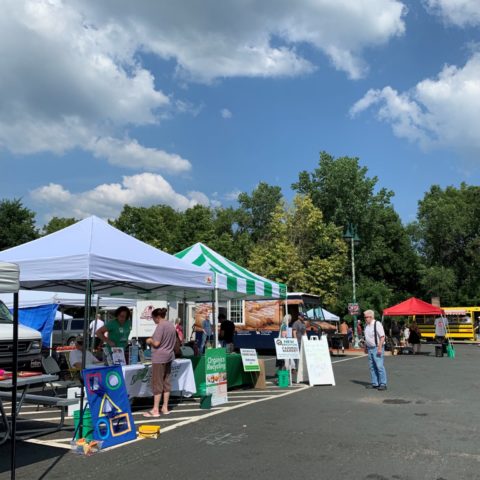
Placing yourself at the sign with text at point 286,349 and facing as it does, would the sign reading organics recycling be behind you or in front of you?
in front

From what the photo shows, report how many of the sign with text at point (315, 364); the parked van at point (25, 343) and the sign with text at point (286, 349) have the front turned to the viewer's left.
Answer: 0

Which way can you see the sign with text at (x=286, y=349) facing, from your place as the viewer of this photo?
facing the viewer

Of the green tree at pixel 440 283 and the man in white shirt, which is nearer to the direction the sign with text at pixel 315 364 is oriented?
the man in white shirt

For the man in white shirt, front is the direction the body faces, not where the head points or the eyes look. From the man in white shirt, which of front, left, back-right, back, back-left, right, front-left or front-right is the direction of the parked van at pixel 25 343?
front-right

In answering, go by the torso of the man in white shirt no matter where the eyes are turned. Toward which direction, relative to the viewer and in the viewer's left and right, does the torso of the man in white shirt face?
facing the viewer and to the left of the viewer

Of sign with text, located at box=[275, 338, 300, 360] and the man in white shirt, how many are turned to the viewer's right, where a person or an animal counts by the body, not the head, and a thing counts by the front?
0

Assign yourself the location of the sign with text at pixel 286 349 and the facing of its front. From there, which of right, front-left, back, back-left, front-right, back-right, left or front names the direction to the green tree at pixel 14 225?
back-right

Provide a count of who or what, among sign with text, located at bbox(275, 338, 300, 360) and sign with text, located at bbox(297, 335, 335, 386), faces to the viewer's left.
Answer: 0

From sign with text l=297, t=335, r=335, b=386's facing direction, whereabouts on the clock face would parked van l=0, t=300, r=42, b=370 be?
The parked van is roughly at 4 o'clock from the sign with text.

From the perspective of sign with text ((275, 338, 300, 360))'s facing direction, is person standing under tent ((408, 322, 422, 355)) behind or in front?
behind
